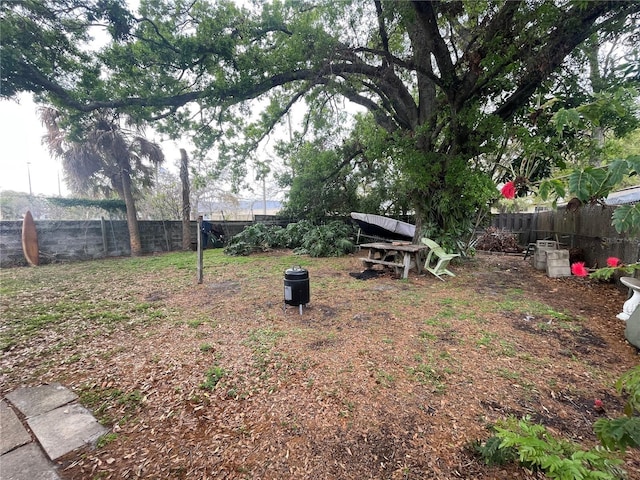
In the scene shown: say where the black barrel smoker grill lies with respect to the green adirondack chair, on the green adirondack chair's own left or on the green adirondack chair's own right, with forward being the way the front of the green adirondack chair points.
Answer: on the green adirondack chair's own right

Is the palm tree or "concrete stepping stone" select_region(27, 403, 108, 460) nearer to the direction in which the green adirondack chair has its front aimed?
the concrete stepping stone

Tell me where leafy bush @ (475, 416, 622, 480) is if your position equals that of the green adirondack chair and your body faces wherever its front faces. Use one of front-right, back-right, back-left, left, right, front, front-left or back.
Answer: front-right

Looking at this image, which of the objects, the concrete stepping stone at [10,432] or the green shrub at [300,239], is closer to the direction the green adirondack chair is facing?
the concrete stepping stone

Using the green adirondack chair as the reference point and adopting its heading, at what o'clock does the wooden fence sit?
The wooden fence is roughly at 10 o'clock from the green adirondack chair.

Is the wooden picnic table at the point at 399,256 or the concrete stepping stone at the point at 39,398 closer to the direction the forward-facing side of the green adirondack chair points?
the concrete stepping stone

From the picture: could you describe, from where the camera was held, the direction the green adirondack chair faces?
facing the viewer and to the right of the viewer

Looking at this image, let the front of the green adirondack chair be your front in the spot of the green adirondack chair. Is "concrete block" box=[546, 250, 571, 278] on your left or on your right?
on your left

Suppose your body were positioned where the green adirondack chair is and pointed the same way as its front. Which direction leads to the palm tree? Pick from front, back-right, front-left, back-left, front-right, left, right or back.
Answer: back-right

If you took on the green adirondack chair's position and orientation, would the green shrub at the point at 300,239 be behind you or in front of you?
behind

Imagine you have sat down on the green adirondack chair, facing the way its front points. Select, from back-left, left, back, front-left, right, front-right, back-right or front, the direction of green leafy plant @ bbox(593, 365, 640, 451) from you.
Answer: front-right
